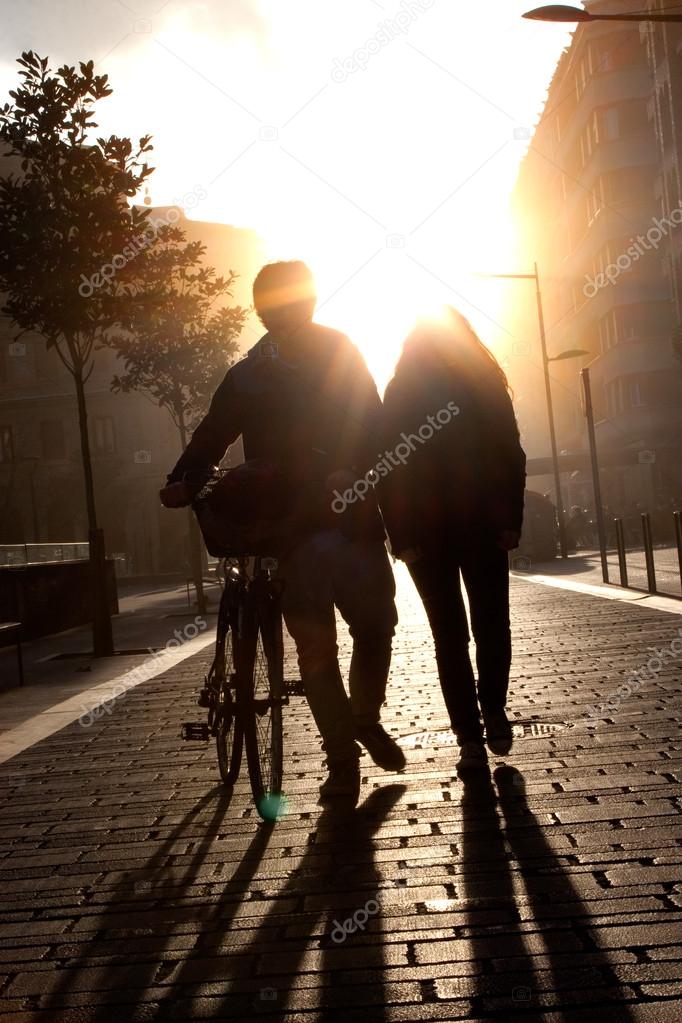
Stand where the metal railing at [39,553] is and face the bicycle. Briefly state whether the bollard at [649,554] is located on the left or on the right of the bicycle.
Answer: left

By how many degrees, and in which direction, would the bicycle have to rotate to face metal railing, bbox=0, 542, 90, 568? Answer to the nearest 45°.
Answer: approximately 180°

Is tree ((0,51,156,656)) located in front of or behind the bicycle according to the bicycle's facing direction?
behind

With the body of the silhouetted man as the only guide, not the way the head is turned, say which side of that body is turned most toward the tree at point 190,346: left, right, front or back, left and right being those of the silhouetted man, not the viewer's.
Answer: back

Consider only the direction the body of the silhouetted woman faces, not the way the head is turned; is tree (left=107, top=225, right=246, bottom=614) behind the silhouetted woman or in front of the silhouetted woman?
behind

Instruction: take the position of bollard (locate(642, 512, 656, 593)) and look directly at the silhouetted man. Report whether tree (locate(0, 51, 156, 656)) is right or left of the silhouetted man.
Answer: right

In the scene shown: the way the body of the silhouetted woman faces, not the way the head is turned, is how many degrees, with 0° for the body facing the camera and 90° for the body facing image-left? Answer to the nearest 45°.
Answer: approximately 0°
